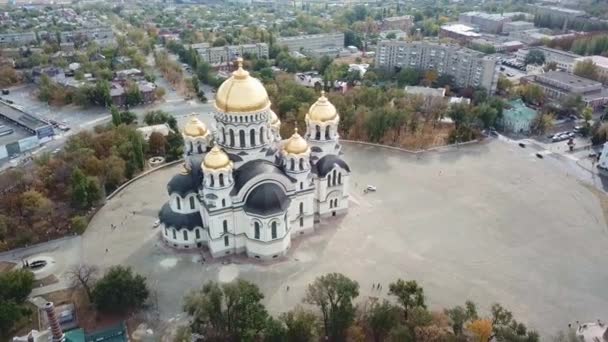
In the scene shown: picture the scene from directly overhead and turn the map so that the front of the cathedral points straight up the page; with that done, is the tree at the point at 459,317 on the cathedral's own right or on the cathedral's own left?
on the cathedral's own right

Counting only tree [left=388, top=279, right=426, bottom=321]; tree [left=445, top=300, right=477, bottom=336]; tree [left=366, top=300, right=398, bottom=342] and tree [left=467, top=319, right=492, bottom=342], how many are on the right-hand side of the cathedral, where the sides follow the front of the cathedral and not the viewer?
4

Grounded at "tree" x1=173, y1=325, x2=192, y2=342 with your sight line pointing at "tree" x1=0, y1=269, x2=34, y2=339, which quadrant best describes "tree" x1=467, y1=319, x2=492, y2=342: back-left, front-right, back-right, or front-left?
back-right

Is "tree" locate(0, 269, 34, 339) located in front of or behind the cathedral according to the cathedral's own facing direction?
behind

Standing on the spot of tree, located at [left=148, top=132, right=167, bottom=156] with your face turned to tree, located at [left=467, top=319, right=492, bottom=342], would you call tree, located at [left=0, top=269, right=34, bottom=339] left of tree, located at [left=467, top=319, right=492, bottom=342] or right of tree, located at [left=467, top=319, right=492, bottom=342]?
right
